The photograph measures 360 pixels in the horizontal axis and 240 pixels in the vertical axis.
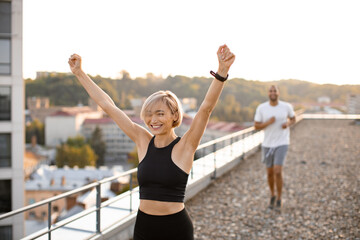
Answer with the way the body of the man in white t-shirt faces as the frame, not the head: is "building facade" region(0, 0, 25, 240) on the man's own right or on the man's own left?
on the man's own right

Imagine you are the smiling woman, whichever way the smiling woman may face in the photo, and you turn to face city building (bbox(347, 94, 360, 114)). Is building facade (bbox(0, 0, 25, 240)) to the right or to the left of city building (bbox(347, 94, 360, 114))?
left

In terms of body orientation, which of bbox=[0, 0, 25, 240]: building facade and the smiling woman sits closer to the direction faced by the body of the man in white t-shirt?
the smiling woman

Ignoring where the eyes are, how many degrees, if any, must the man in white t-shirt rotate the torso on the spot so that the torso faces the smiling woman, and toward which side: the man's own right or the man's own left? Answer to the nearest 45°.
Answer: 0° — they already face them

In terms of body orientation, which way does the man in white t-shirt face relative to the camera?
toward the camera

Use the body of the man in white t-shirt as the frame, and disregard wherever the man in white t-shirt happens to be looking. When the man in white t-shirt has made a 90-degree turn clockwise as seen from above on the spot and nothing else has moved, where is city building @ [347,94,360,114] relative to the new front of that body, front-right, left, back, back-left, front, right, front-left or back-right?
right

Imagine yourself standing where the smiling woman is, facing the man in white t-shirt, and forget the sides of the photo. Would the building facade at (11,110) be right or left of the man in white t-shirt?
left
